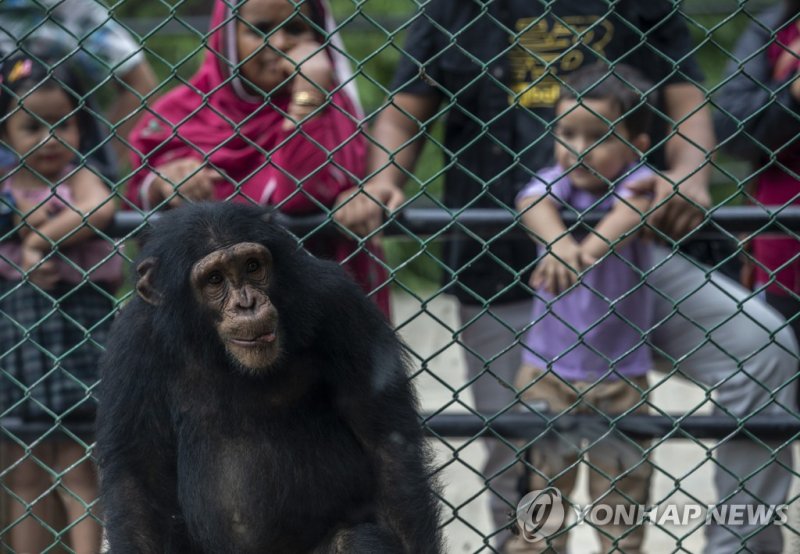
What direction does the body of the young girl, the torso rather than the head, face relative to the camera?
toward the camera

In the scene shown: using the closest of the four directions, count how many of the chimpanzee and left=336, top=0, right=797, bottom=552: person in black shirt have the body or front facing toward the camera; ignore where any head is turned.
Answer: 2

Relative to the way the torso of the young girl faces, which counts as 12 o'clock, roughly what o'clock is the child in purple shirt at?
The child in purple shirt is roughly at 9 o'clock from the young girl.

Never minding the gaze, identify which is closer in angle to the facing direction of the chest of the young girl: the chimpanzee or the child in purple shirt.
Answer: the chimpanzee

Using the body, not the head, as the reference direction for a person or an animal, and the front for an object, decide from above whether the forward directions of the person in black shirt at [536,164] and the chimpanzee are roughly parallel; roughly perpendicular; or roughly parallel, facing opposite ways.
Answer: roughly parallel

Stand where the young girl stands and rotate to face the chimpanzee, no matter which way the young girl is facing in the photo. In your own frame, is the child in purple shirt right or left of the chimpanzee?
left

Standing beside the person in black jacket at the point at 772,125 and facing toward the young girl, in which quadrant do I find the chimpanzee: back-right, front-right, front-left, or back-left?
front-left

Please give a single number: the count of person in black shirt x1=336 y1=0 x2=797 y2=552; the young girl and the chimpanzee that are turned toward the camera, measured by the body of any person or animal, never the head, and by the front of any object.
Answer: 3

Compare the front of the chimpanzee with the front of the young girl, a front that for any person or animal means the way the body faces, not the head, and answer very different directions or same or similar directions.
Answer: same or similar directions

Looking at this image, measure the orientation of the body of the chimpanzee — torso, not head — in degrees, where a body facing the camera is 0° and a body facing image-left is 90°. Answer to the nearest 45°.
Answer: approximately 0°

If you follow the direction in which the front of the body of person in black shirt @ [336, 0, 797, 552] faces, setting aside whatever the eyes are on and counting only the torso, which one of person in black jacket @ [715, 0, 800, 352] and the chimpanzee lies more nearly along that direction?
the chimpanzee

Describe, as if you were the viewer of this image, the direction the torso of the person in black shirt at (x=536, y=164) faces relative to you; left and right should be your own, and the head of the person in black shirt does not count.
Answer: facing the viewer

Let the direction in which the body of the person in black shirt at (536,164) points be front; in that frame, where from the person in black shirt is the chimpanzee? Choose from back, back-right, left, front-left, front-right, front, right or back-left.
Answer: front
